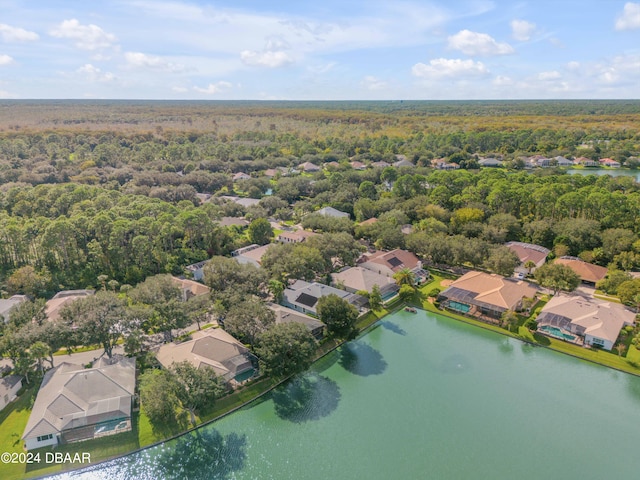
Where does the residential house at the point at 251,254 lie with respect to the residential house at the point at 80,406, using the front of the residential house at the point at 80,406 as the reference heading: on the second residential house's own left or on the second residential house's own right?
on the second residential house's own right

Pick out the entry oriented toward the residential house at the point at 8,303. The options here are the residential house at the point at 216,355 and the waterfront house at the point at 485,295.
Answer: the residential house at the point at 216,355

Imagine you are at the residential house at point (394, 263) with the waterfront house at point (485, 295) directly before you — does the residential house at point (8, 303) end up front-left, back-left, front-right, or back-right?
back-right

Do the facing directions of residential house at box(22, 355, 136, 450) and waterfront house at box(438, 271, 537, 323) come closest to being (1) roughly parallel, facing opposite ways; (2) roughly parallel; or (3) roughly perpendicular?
roughly perpendicular

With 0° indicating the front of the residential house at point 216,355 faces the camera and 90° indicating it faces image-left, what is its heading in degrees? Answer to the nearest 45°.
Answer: approximately 135°

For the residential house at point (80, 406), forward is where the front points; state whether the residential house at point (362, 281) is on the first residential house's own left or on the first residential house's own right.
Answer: on the first residential house's own right

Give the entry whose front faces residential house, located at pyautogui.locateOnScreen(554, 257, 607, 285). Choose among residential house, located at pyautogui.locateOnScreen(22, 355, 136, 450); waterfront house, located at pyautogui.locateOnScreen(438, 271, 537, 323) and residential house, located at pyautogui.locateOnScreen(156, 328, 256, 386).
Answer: the waterfront house

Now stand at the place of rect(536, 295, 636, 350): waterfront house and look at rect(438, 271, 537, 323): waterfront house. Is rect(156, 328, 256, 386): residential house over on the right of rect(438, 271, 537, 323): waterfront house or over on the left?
left

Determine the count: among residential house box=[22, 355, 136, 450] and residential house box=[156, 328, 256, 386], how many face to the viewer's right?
0

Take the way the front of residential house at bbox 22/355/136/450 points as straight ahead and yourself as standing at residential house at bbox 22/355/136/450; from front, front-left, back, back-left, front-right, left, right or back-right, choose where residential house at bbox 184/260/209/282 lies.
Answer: front-right

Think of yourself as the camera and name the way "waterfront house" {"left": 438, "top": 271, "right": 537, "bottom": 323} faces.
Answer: facing away from the viewer and to the right of the viewer

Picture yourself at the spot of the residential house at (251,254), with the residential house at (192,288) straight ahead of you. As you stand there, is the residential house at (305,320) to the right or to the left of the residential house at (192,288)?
left

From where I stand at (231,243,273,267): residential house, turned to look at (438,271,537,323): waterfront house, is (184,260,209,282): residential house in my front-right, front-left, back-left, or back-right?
back-right

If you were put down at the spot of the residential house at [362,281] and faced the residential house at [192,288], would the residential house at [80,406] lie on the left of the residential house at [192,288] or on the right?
left

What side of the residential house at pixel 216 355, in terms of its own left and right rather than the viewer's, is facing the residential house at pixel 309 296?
right

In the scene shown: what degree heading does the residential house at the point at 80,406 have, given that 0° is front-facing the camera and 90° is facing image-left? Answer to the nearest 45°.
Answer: approximately 180°

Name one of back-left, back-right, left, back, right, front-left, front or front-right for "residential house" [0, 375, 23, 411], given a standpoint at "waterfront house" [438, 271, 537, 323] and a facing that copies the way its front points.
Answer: back
